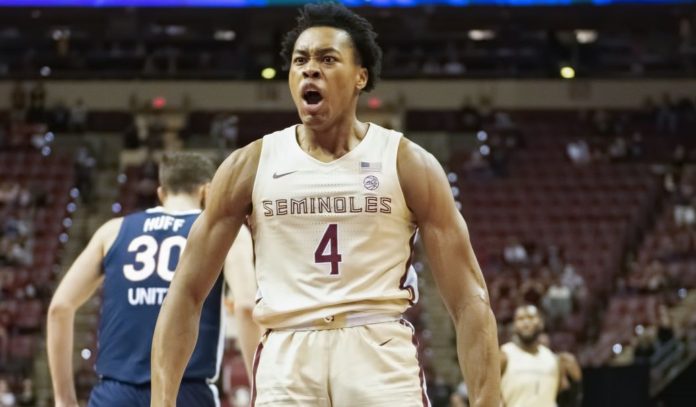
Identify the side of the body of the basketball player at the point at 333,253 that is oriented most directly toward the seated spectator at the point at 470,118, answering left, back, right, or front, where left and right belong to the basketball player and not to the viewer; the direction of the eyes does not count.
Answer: back

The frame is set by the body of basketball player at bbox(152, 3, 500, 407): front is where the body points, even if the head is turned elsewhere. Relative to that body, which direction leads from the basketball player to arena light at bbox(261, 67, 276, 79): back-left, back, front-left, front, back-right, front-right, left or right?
back

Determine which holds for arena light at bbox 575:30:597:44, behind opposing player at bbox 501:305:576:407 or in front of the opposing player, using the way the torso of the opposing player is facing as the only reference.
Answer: behind

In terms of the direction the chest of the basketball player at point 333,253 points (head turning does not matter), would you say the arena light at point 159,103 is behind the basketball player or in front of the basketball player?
behind

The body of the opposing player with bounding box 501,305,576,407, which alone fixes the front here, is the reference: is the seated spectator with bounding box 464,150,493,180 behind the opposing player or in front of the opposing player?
behind

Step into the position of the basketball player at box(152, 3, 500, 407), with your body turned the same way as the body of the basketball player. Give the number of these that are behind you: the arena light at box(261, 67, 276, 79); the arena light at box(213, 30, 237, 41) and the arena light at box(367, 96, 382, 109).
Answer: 3

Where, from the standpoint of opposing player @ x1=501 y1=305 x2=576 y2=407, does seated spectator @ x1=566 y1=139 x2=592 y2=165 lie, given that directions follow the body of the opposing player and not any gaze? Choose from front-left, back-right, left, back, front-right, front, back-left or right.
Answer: back

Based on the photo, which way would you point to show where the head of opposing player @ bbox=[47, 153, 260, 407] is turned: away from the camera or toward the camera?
away from the camera

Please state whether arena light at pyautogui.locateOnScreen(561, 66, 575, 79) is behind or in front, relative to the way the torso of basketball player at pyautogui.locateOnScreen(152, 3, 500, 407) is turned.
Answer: behind
